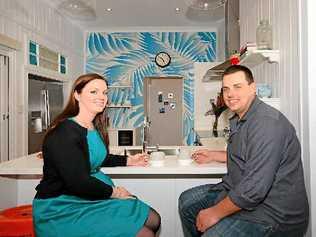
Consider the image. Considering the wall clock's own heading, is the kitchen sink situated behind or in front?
in front

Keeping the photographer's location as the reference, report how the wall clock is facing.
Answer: facing the viewer

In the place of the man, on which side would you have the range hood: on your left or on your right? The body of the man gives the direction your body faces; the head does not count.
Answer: on your right

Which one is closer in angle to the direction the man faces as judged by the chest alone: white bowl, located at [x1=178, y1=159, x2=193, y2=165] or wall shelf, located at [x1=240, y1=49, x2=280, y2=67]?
the white bowl

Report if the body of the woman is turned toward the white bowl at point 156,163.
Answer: no

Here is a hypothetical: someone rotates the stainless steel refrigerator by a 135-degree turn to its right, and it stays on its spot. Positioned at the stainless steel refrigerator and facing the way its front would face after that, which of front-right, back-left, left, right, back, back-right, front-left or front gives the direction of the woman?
left

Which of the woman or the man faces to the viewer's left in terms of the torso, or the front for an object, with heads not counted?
the man

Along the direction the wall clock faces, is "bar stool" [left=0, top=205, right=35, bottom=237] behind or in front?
in front

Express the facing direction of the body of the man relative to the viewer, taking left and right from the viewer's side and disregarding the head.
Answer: facing to the left of the viewer

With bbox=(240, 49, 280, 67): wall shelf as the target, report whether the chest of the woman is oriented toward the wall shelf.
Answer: no
